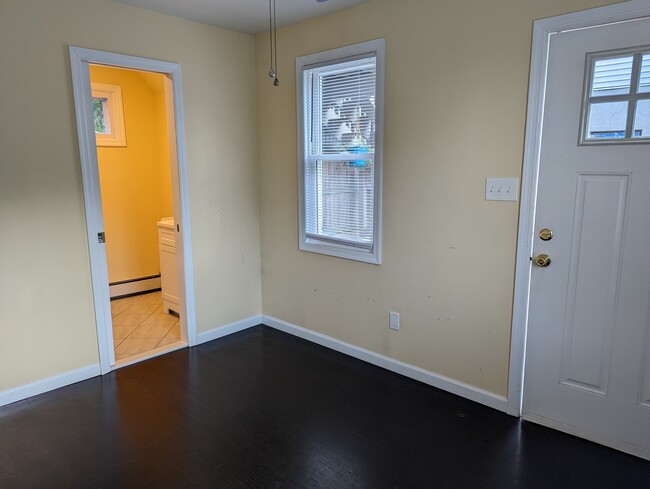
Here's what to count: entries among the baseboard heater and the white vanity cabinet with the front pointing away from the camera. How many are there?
0

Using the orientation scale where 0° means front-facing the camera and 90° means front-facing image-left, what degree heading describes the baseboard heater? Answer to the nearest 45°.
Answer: approximately 315°

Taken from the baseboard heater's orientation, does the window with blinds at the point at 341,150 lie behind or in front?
in front

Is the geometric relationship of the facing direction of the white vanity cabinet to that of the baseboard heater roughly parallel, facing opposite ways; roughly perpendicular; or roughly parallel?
roughly perpendicular

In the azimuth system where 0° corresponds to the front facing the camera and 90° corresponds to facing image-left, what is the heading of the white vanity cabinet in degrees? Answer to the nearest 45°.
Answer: approximately 45°
